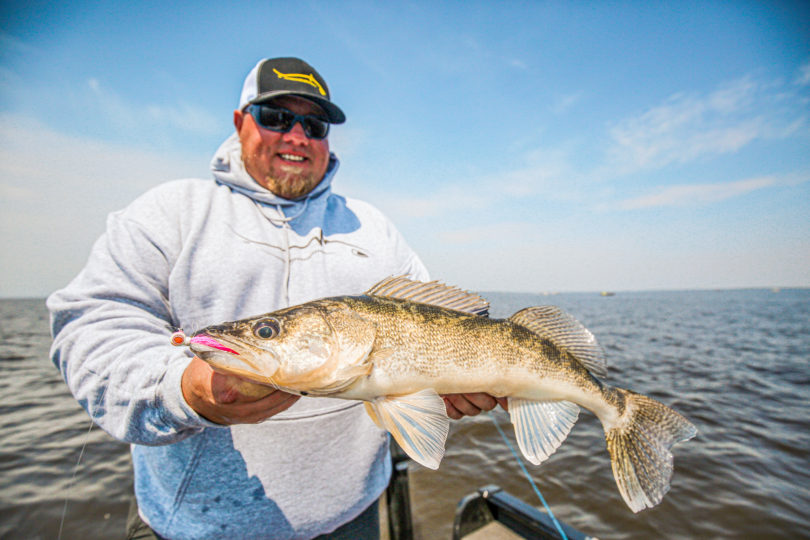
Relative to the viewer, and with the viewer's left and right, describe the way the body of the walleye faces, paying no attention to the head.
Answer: facing to the left of the viewer
